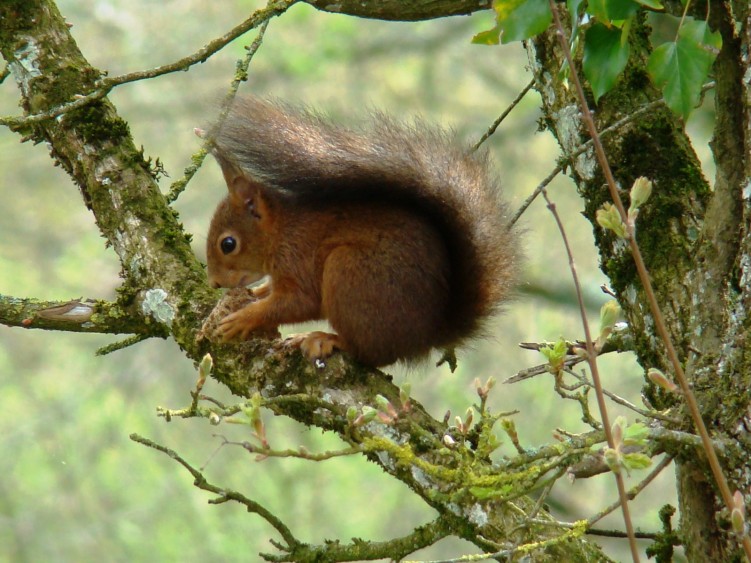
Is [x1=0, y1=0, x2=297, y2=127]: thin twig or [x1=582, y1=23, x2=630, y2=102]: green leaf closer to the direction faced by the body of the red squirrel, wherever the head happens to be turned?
the thin twig

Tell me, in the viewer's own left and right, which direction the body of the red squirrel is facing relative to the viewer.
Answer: facing to the left of the viewer

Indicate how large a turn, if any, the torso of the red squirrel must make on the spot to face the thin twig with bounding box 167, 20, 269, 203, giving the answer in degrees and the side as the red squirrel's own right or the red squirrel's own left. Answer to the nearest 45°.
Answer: approximately 45° to the red squirrel's own left

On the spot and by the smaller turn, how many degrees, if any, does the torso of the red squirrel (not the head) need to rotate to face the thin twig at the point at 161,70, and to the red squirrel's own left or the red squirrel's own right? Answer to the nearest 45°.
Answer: approximately 45° to the red squirrel's own left

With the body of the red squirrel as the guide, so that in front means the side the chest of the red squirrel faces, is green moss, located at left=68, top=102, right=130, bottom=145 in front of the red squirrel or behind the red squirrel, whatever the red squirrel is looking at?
in front
